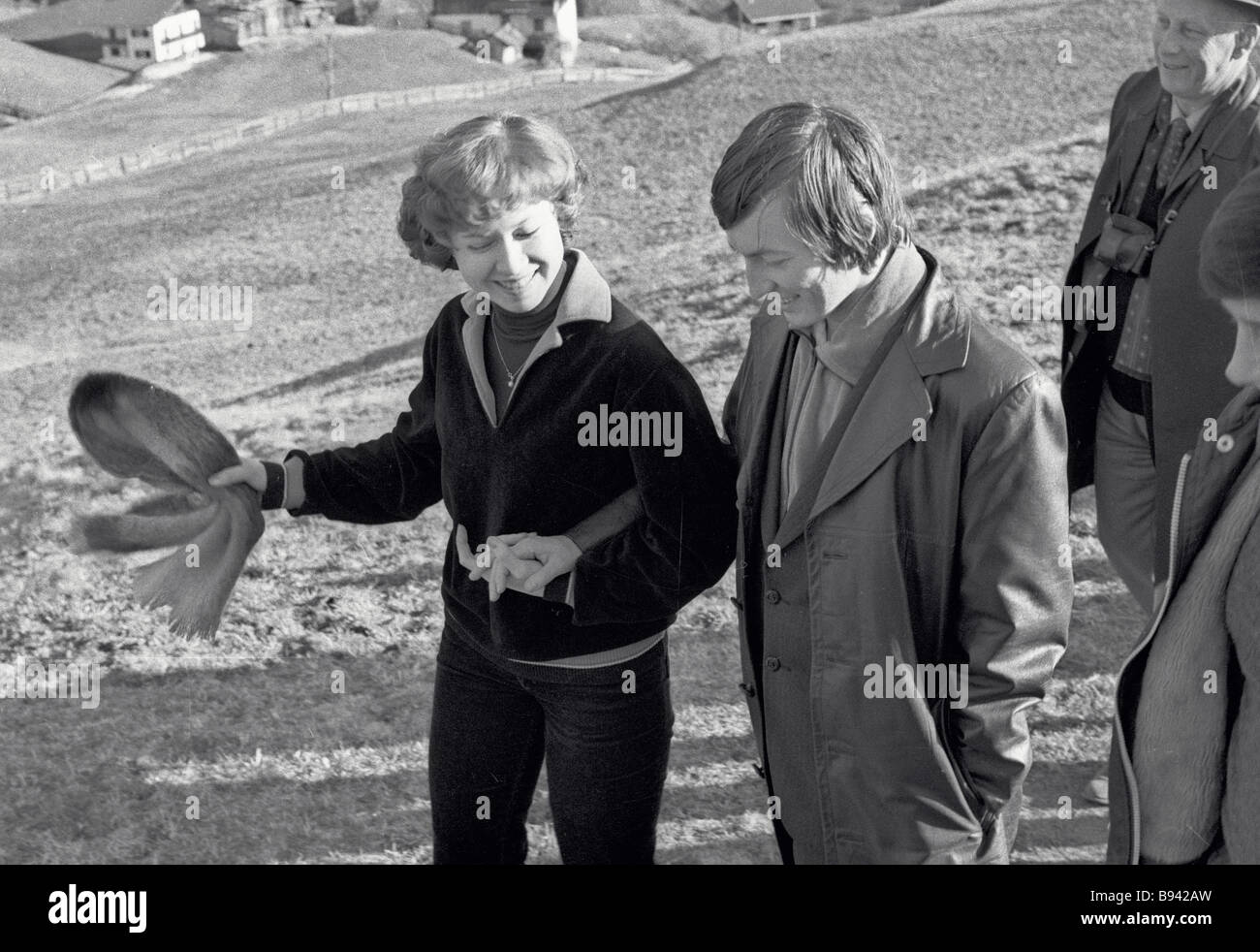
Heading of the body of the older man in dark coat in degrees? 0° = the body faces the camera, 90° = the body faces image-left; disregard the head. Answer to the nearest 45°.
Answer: approximately 45°

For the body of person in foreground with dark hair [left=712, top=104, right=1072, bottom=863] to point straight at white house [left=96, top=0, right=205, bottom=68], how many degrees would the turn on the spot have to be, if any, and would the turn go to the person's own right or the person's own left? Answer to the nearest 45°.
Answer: approximately 90° to the person's own right

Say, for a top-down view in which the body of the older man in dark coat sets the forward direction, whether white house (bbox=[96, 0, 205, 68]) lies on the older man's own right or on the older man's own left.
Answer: on the older man's own right

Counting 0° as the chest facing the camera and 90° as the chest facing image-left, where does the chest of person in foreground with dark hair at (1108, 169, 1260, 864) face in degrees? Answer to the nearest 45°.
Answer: approximately 45°

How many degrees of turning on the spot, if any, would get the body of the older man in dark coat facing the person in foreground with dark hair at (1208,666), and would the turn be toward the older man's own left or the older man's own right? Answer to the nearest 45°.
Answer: approximately 45° to the older man's own left

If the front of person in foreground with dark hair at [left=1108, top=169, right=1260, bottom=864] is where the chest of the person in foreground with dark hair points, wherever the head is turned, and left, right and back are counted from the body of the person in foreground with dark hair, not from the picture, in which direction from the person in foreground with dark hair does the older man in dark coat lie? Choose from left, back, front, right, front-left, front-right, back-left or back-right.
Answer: back-right

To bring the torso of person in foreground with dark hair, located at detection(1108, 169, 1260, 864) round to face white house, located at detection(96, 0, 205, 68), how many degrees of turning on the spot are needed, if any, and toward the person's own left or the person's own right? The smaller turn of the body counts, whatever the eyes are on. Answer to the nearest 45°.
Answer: approximately 90° to the person's own right
